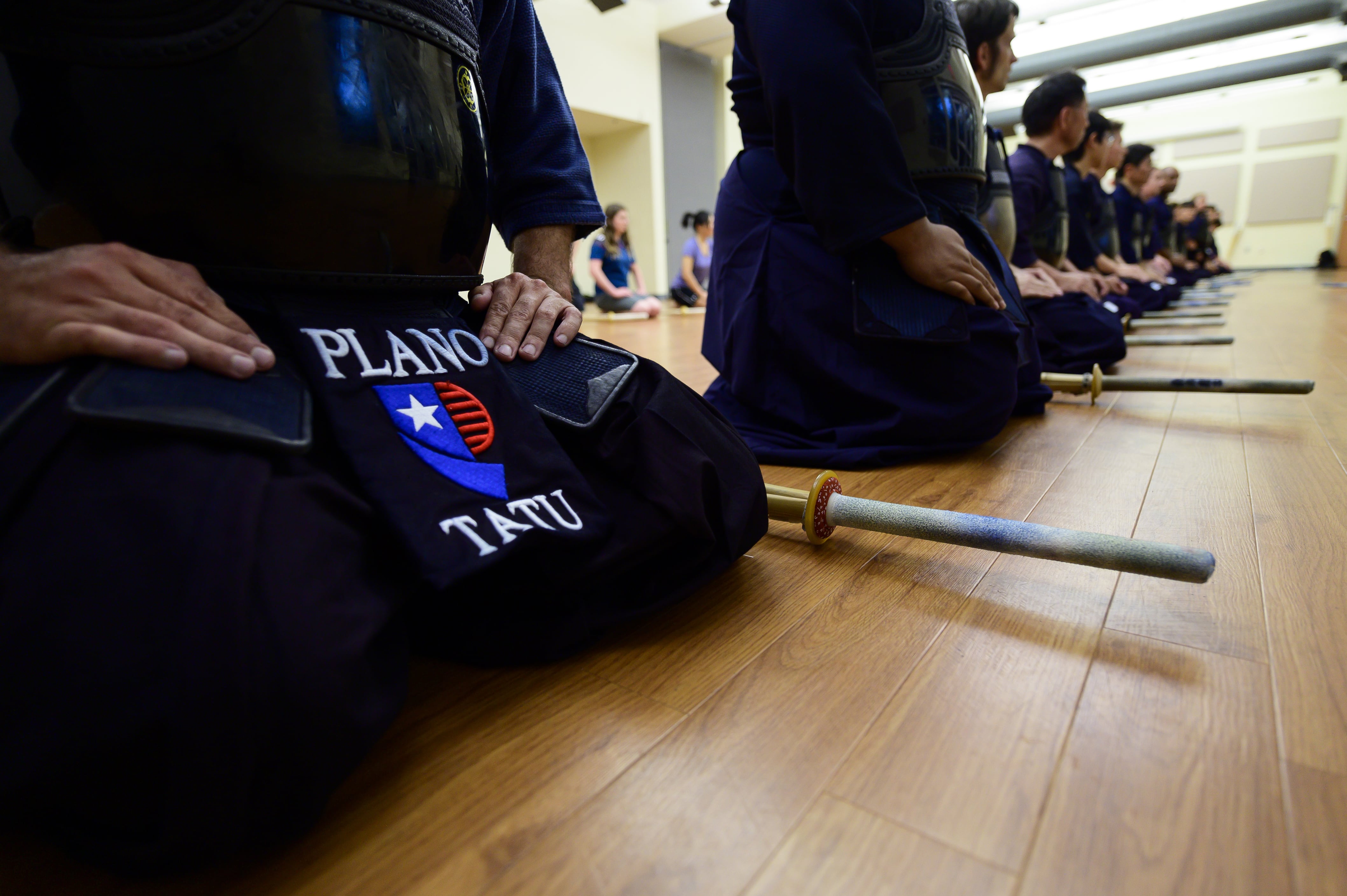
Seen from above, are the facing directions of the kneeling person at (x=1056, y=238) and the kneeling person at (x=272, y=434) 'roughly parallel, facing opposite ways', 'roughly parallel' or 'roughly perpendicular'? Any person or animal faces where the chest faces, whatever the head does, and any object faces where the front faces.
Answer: roughly parallel

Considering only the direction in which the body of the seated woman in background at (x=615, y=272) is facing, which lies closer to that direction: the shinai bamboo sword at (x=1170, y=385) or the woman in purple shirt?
the shinai bamboo sword

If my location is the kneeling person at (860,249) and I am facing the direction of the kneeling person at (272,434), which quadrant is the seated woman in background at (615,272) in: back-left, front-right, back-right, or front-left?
back-right

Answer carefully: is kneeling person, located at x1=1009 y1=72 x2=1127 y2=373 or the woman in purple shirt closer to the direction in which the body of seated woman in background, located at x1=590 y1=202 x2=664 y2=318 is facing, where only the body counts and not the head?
the kneeling person

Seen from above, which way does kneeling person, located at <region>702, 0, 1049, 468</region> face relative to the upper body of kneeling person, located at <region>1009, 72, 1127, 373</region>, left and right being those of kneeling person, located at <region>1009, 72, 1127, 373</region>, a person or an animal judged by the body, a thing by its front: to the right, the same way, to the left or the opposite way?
the same way

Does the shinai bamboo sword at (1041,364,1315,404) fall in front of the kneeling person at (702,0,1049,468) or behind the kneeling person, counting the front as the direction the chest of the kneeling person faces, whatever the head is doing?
in front

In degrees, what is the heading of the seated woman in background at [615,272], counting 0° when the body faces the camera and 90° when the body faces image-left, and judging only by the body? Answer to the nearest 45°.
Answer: approximately 315°

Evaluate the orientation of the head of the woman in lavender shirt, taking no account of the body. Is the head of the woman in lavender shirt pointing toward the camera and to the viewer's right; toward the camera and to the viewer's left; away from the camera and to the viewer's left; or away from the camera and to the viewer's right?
toward the camera and to the viewer's right
